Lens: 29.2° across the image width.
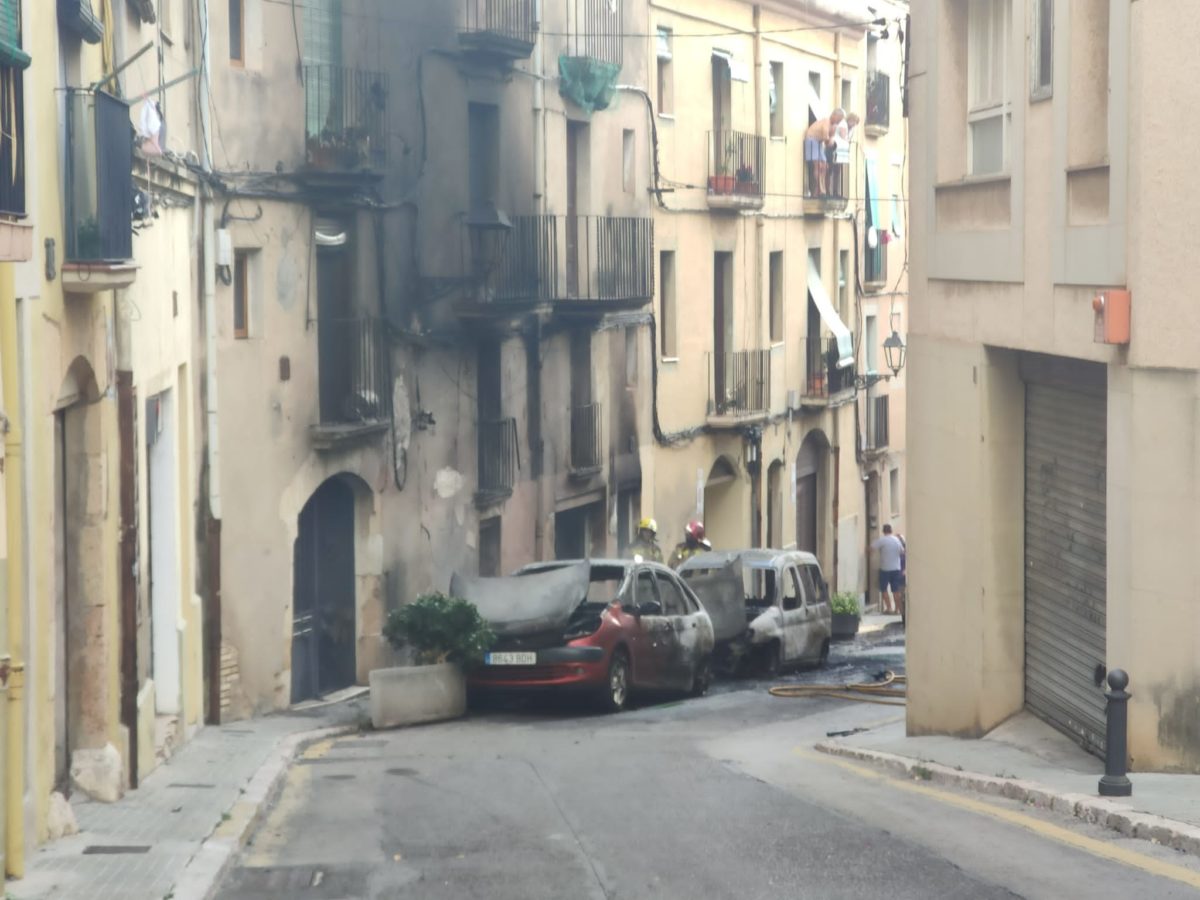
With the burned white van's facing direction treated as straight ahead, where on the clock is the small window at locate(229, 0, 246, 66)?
The small window is roughly at 12 o'clock from the burned white van.

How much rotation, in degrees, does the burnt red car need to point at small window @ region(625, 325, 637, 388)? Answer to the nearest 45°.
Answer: approximately 135° to its right

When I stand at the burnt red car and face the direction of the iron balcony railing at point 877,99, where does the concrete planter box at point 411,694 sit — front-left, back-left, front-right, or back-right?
back-left

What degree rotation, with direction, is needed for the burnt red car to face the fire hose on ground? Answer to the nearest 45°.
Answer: approximately 180°

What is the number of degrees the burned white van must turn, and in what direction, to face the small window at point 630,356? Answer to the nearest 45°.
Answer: approximately 135° to its right

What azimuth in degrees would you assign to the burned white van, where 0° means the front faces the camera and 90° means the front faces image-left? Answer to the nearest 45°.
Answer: approximately 45°

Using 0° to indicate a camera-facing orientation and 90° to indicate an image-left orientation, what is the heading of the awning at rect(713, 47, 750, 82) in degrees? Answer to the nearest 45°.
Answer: approximately 315°

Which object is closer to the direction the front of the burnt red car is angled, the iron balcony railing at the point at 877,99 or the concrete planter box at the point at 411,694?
the concrete planter box

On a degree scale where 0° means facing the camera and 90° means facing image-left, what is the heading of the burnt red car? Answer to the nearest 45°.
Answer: approximately 45°
